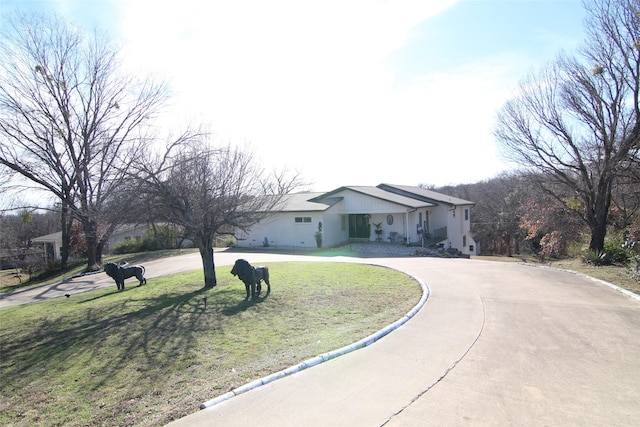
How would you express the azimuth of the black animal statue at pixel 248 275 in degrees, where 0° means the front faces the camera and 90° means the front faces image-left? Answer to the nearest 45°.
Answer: approximately 45°

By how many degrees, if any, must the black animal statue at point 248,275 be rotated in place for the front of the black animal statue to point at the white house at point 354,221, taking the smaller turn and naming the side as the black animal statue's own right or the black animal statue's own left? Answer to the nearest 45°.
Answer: approximately 180°

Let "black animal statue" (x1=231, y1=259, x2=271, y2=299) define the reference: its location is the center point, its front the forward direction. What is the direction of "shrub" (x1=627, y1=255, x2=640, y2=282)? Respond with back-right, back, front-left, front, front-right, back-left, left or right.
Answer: back-left
